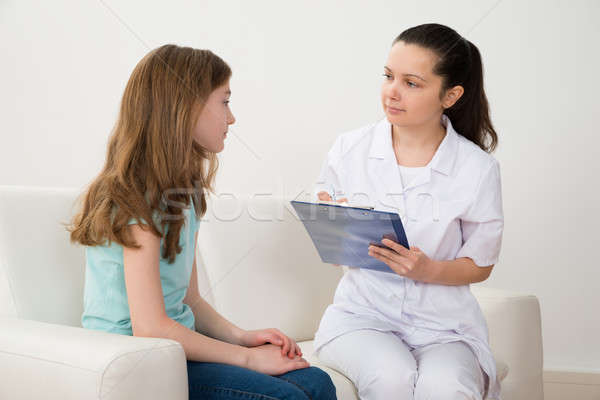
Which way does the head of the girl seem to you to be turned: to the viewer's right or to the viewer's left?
to the viewer's right

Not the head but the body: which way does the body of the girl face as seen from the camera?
to the viewer's right

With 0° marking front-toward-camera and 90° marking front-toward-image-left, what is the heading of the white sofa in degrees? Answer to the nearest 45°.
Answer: approximately 315°

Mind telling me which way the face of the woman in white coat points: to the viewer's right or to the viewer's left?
to the viewer's left

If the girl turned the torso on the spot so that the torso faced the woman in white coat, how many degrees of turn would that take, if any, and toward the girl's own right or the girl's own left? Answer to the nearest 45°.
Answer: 0° — they already face them
